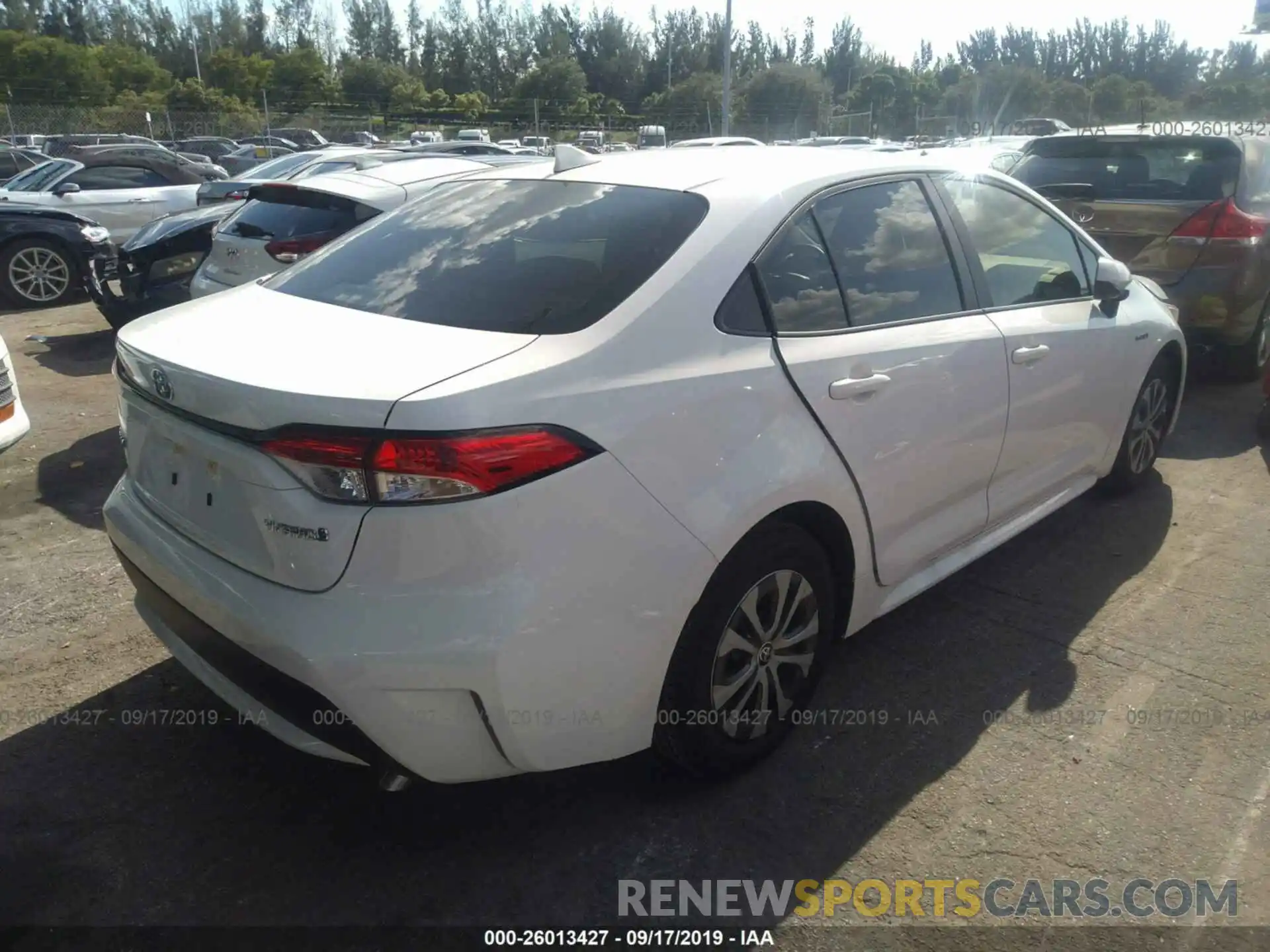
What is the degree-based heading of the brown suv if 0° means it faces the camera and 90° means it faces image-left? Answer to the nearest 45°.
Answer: approximately 225°

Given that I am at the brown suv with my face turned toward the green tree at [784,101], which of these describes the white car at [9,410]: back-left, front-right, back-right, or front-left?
back-left

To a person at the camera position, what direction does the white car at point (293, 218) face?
facing away from the viewer and to the right of the viewer

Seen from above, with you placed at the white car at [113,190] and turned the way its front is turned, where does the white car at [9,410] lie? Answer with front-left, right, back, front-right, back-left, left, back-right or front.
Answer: front-left

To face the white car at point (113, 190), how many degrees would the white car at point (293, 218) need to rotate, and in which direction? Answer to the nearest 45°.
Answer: approximately 45° to its left

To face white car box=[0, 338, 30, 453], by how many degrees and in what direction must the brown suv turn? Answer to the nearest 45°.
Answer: approximately 180°

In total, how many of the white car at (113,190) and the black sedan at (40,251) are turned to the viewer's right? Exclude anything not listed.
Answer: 1

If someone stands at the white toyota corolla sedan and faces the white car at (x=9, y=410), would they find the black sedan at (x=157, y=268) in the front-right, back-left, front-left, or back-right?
front-right

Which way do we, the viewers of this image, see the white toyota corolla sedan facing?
facing away from the viewer and to the right of the viewer

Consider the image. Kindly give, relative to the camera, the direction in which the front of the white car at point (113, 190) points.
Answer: facing the viewer and to the left of the viewer

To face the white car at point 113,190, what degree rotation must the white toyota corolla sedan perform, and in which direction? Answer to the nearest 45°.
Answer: approximately 90° to its left

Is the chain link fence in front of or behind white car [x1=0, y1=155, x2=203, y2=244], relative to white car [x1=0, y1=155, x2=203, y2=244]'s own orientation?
behind

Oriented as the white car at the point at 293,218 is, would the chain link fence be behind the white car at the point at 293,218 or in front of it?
in front

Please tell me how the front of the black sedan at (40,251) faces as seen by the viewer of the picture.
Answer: facing to the right of the viewer

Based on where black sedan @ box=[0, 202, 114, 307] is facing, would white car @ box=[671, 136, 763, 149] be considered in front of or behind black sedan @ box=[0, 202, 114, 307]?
in front
